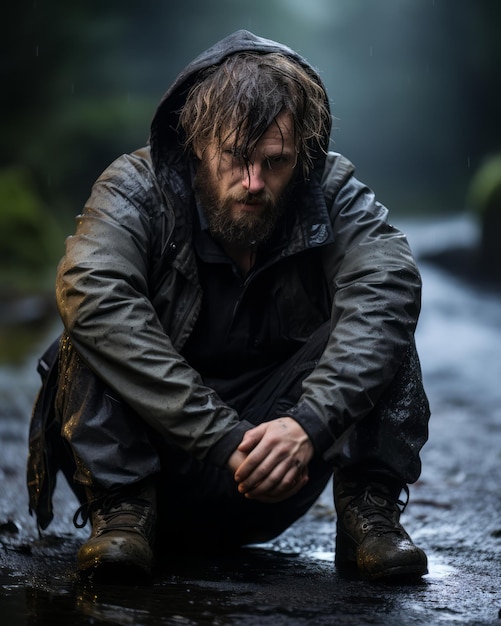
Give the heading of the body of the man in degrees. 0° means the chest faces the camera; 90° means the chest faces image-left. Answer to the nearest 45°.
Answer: approximately 0°
